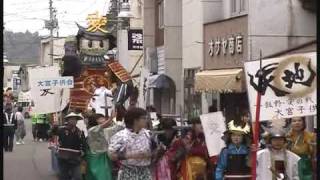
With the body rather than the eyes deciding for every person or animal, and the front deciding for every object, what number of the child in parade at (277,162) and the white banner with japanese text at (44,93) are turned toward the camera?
2

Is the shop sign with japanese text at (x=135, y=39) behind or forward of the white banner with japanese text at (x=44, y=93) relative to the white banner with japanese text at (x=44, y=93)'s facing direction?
behind

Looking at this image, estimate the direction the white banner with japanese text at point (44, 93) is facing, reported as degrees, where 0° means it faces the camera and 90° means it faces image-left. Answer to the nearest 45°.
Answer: approximately 0°

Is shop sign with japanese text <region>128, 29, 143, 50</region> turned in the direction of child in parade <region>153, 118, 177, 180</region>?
yes
